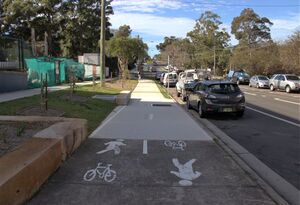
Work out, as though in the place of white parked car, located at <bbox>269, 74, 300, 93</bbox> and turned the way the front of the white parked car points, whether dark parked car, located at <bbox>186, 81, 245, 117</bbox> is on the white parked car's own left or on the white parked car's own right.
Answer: on the white parked car's own right

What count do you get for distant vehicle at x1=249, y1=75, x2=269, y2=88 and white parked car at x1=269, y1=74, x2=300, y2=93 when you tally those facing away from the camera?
0

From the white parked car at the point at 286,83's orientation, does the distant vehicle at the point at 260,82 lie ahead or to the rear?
to the rear

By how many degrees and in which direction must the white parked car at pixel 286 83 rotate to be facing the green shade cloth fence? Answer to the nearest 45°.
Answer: approximately 90° to its right

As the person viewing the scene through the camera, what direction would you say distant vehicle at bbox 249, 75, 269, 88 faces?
facing the viewer and to the right of the viewer

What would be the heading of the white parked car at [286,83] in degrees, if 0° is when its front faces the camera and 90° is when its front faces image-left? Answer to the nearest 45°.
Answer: approximately 315°

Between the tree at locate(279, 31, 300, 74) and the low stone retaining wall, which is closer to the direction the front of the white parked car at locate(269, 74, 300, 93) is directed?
the low stone retaining wall

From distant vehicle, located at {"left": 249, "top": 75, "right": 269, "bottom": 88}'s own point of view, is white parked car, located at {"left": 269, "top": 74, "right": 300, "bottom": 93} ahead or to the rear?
ahead

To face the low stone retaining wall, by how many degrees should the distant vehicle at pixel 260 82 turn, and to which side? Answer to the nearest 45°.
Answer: approximately 45° to its right

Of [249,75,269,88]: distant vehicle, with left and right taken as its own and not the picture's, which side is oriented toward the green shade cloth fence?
right

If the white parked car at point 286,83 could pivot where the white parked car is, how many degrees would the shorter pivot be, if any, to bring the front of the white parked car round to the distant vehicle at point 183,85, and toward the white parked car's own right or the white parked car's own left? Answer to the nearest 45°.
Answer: approximately 90° to the white parked car's own right

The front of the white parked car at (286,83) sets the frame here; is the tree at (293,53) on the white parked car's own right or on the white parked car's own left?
on the white parked car's own left

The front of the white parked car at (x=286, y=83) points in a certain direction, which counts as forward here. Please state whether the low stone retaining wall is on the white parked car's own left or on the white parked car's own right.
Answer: on the white parked car's own right
